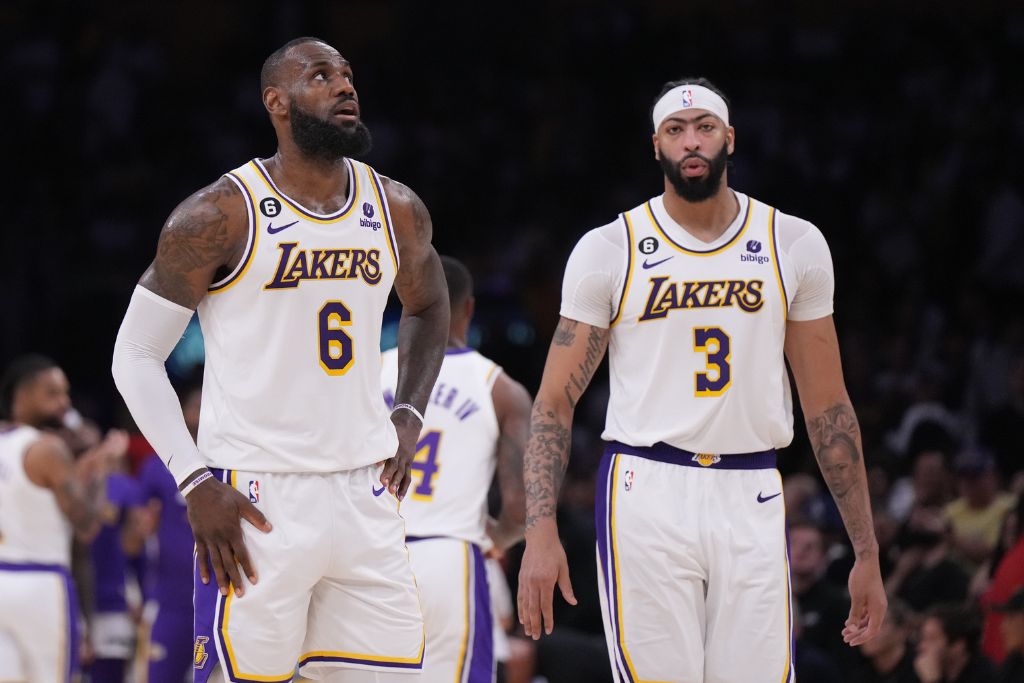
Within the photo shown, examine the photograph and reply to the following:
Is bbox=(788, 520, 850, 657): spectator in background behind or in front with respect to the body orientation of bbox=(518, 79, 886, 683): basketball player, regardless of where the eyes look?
behind

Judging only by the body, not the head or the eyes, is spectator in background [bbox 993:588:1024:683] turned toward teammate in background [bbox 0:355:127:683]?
no

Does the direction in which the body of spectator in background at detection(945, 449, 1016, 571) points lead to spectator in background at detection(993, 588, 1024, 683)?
yes

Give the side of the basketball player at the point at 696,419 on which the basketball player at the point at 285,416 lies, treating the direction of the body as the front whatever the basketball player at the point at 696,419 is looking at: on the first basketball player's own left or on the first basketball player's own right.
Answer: on the first basketball player's own right

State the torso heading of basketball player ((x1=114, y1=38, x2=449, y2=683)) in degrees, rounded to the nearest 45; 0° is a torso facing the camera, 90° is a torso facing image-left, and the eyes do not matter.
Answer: approximately 315°

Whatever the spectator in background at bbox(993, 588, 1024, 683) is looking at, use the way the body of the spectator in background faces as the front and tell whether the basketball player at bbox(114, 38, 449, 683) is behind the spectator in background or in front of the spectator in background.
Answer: in front

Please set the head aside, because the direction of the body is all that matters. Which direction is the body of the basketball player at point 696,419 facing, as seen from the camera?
toward the camera

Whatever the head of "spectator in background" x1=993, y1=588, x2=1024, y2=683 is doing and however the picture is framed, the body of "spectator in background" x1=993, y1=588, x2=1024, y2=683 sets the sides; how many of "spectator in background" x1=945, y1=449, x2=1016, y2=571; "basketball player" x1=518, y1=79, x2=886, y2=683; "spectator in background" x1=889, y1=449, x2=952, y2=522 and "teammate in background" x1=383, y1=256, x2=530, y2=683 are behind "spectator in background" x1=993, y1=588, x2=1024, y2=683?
2

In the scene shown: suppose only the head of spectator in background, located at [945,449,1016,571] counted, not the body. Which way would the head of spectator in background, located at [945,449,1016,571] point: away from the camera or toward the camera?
toward the camera

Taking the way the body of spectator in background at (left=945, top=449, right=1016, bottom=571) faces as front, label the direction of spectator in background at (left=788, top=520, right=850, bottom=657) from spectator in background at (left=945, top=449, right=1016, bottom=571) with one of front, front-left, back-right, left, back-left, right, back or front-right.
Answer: front-right

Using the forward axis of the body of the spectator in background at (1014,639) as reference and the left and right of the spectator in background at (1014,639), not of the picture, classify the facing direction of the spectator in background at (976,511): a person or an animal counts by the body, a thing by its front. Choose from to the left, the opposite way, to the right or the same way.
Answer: the same way

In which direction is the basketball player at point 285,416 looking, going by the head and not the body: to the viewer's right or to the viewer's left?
to the viewer's right

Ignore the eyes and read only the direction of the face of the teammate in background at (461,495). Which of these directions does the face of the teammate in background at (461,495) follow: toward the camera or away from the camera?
away from the camera

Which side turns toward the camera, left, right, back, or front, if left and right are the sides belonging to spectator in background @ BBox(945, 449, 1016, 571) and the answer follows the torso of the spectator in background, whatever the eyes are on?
front

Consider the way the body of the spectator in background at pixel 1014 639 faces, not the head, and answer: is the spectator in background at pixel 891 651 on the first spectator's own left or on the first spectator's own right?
on the first spectator's own right

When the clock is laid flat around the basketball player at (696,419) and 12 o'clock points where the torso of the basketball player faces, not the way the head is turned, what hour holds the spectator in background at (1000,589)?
The spectator in background is roughly at 7 o'clock from the basketball player.
